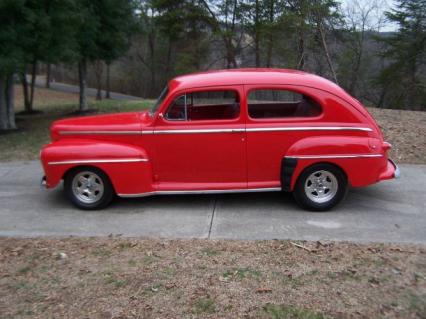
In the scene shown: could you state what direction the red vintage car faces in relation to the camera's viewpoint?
facing to the left of the viewer

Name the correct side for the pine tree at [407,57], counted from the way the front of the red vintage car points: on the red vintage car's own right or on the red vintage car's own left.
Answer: on the red vintage car's own right
